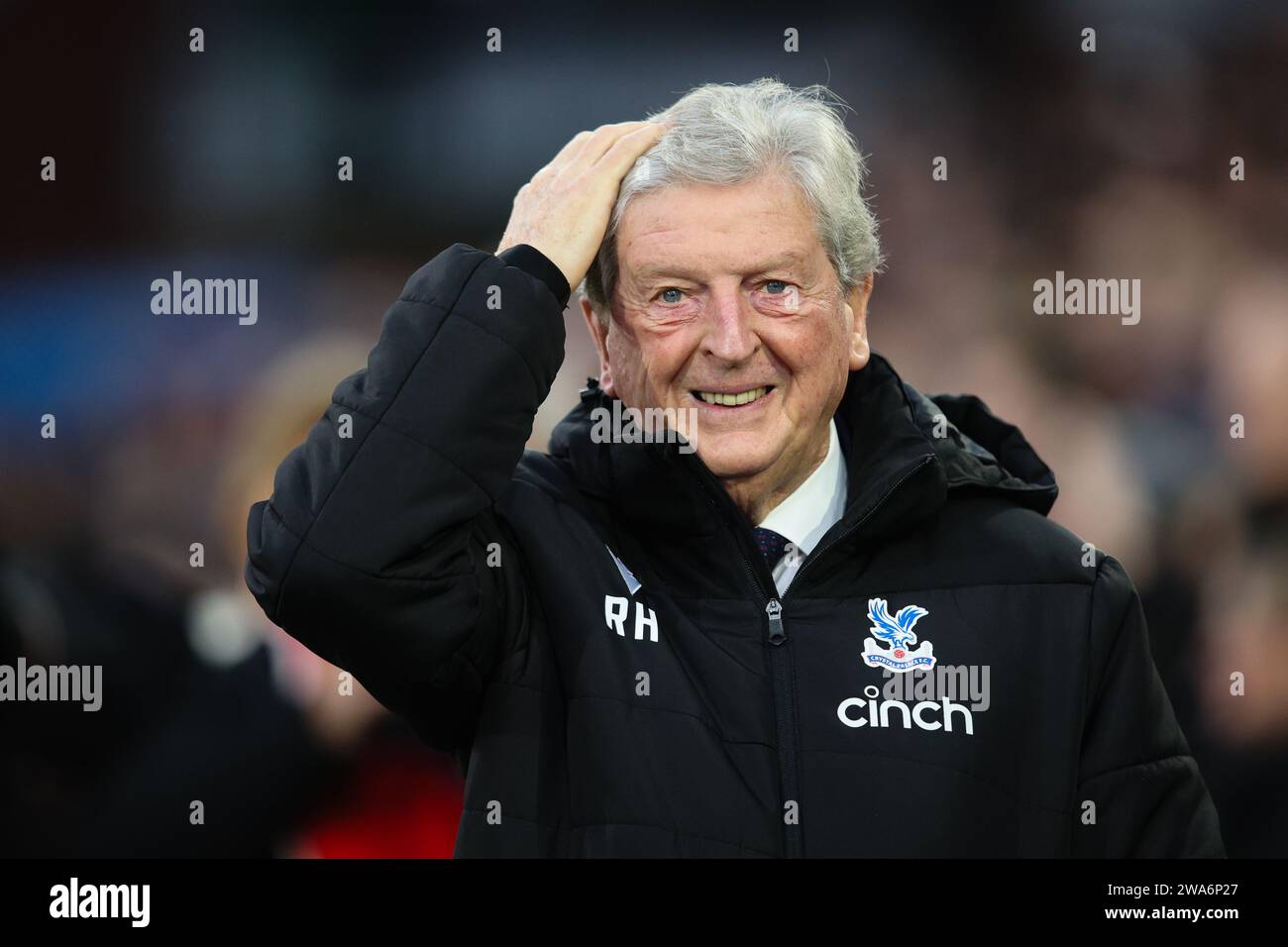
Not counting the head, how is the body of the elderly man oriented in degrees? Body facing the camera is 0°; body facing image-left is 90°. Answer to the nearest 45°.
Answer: approximately 0°
